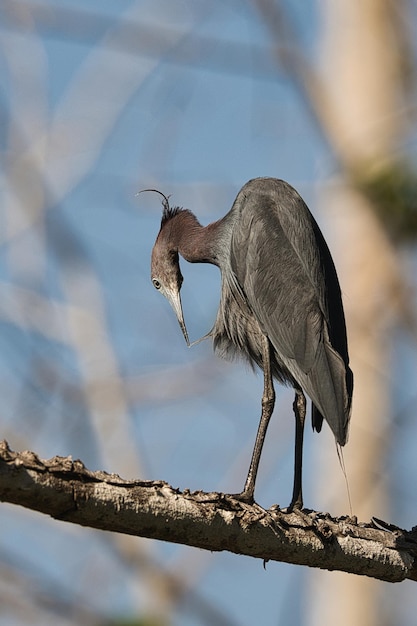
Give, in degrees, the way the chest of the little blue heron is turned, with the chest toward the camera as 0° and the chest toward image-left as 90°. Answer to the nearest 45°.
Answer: approximately 90°
